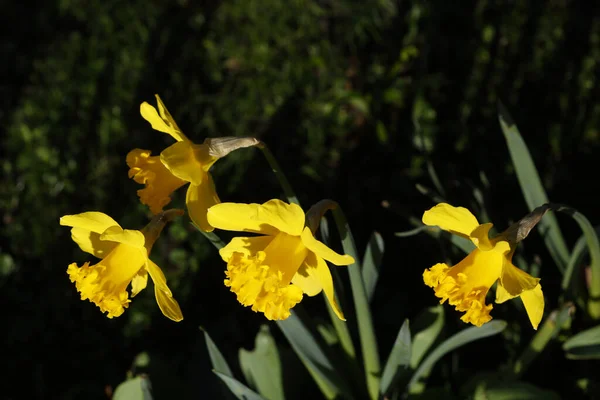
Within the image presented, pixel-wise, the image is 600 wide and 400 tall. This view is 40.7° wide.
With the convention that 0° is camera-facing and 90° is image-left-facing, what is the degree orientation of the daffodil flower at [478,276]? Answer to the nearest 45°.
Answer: approximately 90°

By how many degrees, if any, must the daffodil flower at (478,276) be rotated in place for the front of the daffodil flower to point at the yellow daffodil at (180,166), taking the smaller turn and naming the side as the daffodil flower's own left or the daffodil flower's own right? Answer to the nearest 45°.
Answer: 0° — it already faces it

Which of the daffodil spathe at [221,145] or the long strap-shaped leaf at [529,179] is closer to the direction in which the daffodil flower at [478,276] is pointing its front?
the daffodil spathe

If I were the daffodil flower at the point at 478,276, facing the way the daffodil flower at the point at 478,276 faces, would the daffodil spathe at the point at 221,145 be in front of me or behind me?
in front

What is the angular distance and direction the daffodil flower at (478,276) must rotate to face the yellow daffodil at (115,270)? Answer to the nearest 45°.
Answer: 0° — it already faces it
